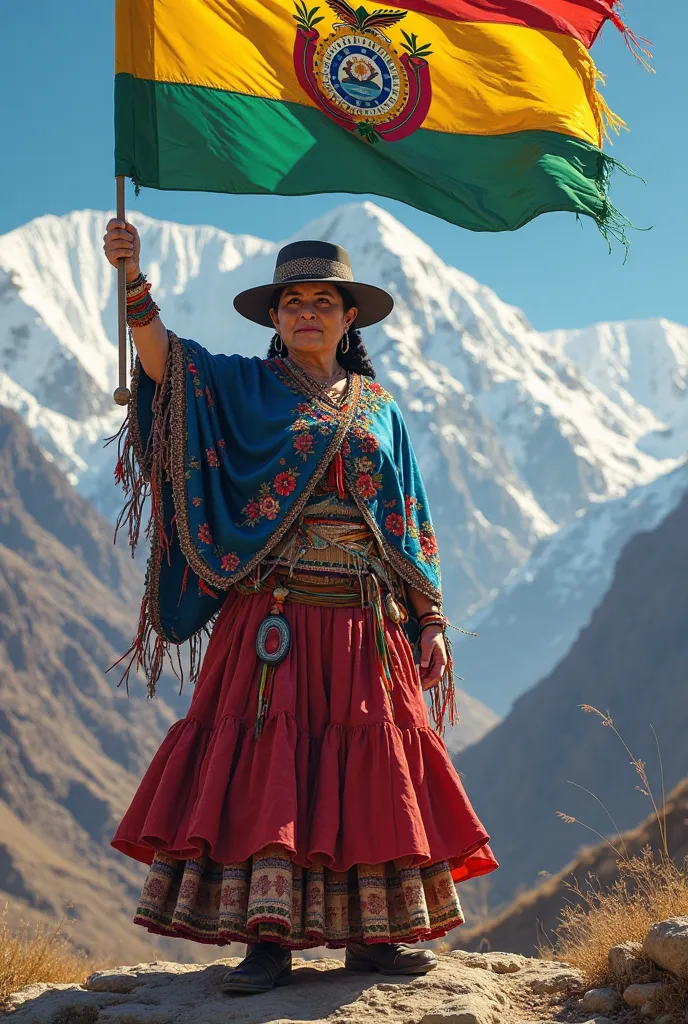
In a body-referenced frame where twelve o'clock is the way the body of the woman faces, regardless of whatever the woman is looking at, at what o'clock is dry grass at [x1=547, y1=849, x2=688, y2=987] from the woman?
The dry grass is roughly at 8 o'clock from the woman.

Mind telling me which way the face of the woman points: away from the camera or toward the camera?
toward the camera

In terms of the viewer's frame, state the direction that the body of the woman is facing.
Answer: toward the camera
